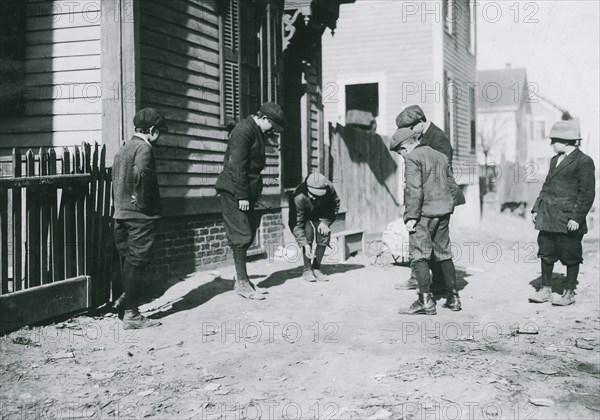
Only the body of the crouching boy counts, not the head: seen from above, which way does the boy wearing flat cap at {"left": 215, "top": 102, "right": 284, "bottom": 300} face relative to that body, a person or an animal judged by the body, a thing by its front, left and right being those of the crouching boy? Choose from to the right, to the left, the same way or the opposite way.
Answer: to the left

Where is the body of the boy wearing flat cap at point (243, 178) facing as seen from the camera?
to the viewer's right

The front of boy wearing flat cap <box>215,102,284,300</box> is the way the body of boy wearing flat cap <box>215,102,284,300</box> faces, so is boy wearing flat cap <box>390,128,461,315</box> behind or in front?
in front

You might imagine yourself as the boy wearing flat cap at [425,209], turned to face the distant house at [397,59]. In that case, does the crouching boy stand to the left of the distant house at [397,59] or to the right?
left

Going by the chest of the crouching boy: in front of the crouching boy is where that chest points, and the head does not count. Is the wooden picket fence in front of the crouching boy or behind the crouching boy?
in front

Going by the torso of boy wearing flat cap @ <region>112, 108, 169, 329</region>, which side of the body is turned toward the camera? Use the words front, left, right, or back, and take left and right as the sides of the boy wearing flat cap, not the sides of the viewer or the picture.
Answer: right

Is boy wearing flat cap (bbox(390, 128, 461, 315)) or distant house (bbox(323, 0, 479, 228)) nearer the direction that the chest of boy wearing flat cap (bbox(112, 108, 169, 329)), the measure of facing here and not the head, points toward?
the boy wearing flat cap

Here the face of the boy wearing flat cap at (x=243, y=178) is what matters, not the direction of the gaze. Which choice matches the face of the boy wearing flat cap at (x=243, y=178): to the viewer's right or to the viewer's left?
to the viewer's right

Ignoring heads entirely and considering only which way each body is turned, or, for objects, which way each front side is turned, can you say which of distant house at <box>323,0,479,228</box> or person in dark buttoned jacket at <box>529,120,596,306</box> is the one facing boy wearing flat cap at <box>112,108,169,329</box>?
person in dark buttoned jacket at <box>529,120,596,306</box>

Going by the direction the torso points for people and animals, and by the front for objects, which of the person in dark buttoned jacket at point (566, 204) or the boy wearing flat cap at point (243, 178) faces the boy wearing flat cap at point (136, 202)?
the person in dark buttoned jacket at point (566, 204)

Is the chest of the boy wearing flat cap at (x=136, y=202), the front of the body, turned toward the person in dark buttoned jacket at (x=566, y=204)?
yes

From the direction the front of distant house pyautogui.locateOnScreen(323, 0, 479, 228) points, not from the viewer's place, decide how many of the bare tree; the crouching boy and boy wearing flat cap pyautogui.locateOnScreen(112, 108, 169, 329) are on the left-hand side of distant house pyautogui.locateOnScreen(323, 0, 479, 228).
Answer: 1

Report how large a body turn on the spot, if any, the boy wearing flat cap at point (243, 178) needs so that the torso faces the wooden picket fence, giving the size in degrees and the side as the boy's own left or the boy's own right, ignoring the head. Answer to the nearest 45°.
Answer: approximately 135° to the boy's own right
